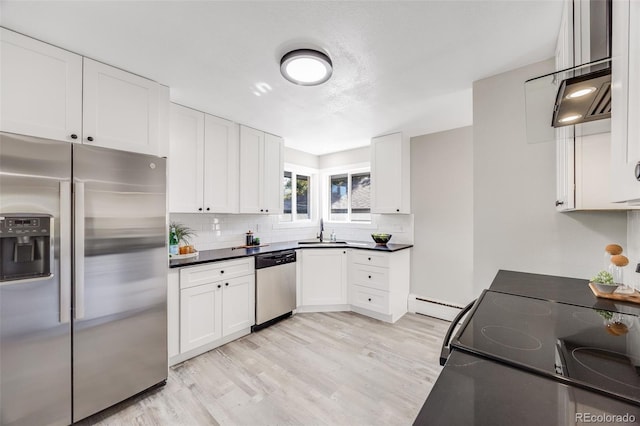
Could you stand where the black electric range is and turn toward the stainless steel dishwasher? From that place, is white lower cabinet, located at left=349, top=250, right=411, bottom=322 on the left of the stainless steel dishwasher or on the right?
right

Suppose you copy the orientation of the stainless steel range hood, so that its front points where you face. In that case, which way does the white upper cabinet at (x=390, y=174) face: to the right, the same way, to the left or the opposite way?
to the left

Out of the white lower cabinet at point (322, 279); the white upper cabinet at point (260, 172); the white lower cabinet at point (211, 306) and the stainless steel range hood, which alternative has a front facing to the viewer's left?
the stainless steel range hood

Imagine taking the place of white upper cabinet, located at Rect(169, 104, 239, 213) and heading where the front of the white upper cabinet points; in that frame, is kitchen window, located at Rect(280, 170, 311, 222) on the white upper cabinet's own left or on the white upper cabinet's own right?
on the white upper cabinet's own left

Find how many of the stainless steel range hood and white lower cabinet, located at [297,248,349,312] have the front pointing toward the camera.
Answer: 1

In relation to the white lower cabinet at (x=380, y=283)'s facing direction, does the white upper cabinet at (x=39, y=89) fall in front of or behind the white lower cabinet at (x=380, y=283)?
in front

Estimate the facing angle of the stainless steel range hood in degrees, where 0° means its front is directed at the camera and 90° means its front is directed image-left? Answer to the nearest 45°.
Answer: approximately 90°

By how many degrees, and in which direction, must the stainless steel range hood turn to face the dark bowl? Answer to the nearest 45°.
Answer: approximately 45° to its right

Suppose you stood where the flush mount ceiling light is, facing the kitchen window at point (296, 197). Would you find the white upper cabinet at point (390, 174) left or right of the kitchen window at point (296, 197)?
right

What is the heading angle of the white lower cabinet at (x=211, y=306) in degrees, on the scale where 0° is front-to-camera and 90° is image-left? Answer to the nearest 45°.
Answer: approximately 315°

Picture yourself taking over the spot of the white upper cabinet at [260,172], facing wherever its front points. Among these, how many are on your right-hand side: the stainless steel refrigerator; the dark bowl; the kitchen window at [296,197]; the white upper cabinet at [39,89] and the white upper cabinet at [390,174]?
2
